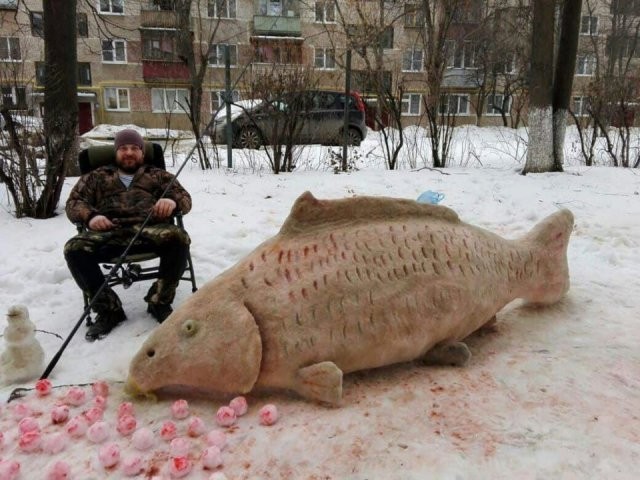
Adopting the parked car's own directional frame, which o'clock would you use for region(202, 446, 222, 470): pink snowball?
The pink snowball is roughly at 9 o'clock from the parked car.

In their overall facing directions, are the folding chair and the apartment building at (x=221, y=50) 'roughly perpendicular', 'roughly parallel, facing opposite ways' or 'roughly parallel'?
roughly parallel

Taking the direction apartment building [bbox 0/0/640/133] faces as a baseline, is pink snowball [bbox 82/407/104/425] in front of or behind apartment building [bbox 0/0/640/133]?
in front

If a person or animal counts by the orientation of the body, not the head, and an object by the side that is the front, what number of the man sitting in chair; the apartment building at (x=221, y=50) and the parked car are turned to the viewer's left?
1

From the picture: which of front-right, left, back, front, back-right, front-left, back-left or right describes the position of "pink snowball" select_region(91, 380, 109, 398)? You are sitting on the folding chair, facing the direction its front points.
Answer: front

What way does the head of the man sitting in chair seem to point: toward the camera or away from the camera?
toward the camera

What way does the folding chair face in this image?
toward the camera

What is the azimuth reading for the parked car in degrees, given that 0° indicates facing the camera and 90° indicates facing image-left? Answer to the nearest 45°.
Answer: approximately 90°

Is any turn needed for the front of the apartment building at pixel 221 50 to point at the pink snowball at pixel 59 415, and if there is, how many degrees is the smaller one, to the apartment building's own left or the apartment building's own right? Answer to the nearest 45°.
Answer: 0° — it already faces it

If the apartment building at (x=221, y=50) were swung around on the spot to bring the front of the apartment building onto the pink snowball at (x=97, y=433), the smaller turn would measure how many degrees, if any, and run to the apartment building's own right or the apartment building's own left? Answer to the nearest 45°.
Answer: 0° — it already faces it

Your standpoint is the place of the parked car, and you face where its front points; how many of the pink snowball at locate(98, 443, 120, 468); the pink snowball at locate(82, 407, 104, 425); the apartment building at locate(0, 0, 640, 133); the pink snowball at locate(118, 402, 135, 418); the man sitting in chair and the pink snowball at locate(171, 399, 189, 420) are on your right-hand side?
1

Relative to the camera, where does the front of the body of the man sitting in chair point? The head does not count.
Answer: toward the camera

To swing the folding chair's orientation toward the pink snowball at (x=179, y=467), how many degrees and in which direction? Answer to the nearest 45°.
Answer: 0° — it already faces it

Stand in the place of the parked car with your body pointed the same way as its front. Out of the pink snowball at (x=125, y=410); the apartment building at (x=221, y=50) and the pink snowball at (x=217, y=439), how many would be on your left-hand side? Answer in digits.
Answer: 2

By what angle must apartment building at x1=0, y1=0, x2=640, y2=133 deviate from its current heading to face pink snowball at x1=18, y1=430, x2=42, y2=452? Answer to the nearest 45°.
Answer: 0° — it already faces it

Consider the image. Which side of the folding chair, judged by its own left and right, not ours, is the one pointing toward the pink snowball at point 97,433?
front
